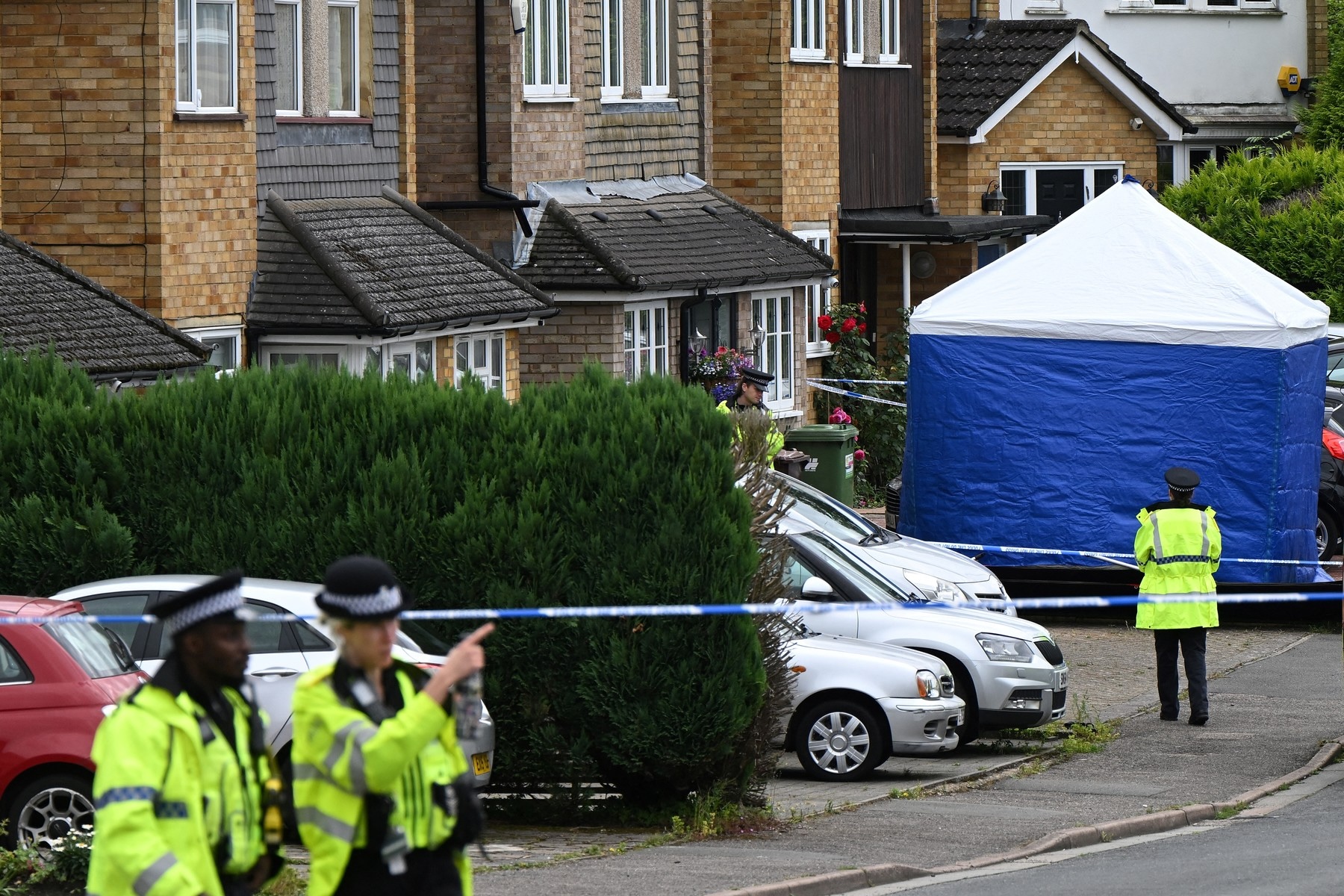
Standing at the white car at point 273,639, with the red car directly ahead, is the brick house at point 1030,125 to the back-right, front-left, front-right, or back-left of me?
back-right

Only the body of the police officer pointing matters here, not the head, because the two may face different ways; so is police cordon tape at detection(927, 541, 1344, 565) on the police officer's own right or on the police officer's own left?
on the police officer's own left

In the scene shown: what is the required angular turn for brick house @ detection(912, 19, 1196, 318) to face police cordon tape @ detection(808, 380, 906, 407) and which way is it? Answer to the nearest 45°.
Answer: approximately 45° to its right

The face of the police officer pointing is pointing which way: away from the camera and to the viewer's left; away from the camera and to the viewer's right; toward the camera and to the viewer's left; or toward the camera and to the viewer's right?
toward the camera and to the viewer's right

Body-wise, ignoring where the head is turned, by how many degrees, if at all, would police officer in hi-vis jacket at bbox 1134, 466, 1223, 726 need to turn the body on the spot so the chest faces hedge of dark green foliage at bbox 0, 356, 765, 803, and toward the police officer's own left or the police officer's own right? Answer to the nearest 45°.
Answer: approximately 135° to the police officer's own left

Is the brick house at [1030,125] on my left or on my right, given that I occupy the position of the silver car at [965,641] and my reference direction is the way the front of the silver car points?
on my left

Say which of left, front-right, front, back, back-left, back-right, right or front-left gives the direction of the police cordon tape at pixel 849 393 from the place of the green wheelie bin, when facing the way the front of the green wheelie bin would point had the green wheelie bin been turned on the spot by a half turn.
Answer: front-right

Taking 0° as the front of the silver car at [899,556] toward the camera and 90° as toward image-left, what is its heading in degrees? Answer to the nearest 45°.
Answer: approximately 315°

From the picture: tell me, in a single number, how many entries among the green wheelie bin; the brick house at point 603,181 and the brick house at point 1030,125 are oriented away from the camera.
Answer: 0

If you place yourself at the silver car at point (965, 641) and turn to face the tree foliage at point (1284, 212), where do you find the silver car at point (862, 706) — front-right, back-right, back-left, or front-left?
back-left

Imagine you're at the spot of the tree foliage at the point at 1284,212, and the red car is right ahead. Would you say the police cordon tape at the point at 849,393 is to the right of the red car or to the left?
right

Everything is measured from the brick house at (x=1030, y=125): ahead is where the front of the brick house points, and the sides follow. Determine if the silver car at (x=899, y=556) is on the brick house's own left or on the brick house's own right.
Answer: on the brick house's own right

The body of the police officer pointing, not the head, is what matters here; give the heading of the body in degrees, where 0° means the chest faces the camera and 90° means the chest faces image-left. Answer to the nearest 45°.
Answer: approximately 315°

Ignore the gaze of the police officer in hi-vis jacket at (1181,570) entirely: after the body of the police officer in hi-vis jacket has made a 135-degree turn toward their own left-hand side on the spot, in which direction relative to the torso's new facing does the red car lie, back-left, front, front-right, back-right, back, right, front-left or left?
front

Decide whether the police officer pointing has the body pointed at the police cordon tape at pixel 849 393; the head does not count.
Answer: no

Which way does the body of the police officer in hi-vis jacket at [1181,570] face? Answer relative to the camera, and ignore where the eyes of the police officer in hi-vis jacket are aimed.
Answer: away from the camera

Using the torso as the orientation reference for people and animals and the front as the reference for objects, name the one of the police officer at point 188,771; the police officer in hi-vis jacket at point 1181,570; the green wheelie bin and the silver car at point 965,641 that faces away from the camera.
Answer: the police officer in hi-vis jacket
